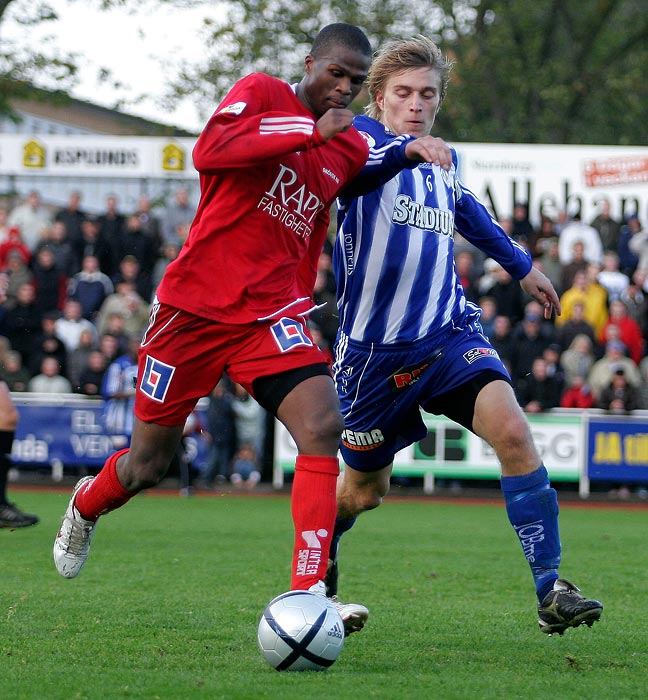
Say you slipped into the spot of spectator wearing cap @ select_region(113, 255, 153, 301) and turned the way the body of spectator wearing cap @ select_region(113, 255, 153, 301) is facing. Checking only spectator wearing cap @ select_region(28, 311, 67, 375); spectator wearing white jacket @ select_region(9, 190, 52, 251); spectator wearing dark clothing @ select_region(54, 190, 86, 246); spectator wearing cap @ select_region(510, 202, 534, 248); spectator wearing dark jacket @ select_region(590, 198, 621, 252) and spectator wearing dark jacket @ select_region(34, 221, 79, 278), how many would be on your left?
2

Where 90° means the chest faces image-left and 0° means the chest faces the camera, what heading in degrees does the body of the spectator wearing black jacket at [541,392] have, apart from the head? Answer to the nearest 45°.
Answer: approximately 0°

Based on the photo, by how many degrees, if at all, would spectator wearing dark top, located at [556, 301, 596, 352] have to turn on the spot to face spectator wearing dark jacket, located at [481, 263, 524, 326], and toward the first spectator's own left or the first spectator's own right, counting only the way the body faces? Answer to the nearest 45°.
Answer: approximately 90° to the first spectator's own right

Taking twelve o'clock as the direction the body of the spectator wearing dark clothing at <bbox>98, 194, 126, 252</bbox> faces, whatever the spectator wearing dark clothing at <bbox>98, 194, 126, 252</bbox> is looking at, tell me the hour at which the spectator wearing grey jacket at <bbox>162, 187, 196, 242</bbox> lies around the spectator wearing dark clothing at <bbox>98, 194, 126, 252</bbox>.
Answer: the spectator wearing grey jacket at <bbox>162, 187, 196, 242</bbox> is roughly at 9 o'clock from the spectator wearing dark clothing at <bbox>98, 194, 126, 252</bbox>.

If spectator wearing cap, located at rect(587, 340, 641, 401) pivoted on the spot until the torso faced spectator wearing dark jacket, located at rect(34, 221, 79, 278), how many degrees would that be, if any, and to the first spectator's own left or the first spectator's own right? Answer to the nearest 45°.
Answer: approximately 90° to the first spectator's own right

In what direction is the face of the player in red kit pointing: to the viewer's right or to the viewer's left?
to the viewer's right

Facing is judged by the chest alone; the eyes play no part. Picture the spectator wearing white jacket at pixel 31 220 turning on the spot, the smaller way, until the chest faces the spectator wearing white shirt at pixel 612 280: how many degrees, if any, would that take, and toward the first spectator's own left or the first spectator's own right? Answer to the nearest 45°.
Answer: approximately 90° to the first spectator's own left
